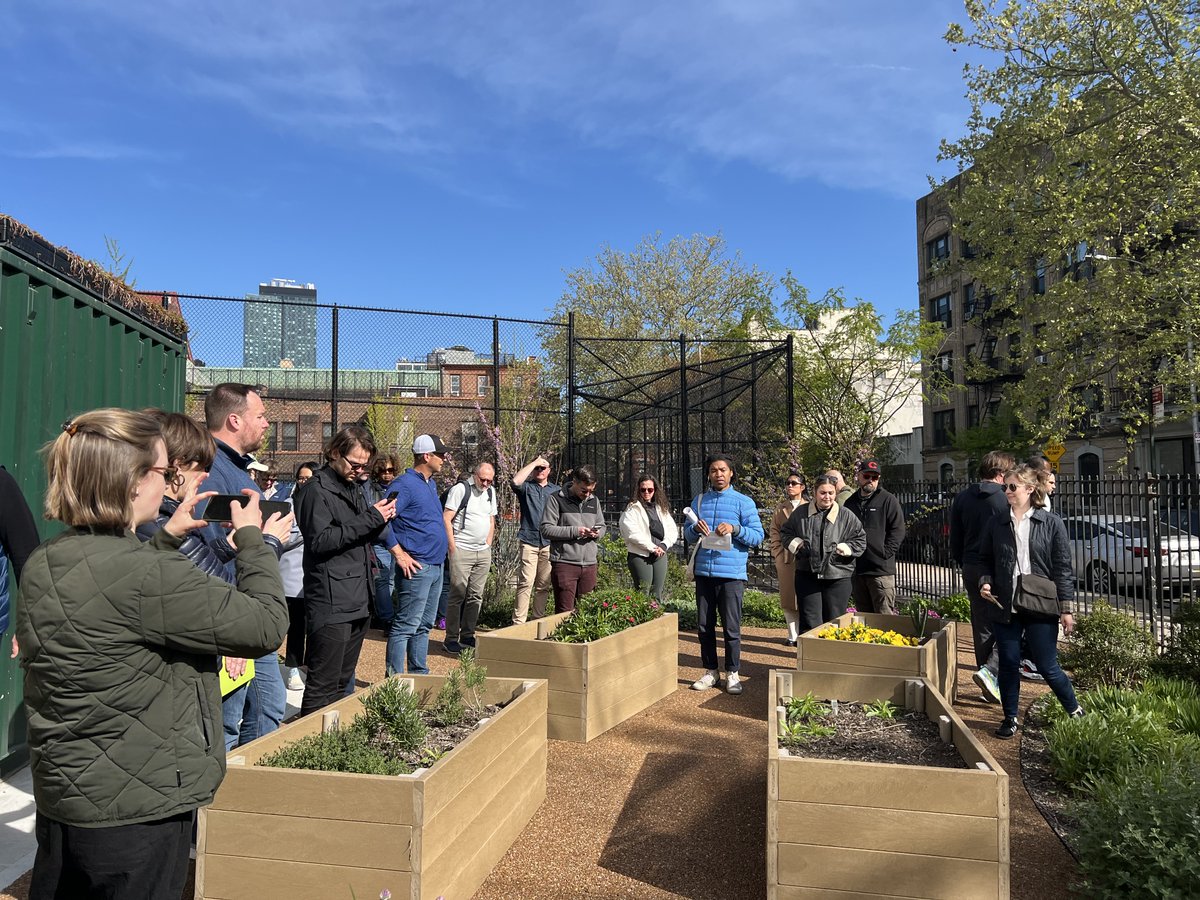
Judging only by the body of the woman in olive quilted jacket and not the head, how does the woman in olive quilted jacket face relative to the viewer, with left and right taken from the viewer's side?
facing away from the viewer and to the right of the viewer

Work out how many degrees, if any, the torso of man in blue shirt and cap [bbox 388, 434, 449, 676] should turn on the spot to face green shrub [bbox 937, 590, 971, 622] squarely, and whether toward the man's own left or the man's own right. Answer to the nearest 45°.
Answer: approximately 45° to the man's own left

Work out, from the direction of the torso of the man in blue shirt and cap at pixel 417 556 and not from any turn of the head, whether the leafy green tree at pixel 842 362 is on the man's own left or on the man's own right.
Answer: on the man's own left

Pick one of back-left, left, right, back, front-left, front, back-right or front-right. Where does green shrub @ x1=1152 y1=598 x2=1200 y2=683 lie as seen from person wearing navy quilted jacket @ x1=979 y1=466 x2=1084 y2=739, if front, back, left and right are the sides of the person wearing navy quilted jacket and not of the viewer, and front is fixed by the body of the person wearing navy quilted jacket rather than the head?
back

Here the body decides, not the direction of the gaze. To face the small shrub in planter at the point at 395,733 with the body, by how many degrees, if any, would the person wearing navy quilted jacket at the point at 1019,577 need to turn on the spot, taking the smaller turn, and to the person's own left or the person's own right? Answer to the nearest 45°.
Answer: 0° — they already face it

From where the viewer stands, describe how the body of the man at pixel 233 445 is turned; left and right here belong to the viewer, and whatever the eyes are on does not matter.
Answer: facing to the right of the viewer

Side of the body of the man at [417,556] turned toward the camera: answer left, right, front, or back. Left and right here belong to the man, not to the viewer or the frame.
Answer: right

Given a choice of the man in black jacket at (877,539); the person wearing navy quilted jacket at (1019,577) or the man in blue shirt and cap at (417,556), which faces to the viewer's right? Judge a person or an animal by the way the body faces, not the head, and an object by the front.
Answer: the man in blue shirt and cap
